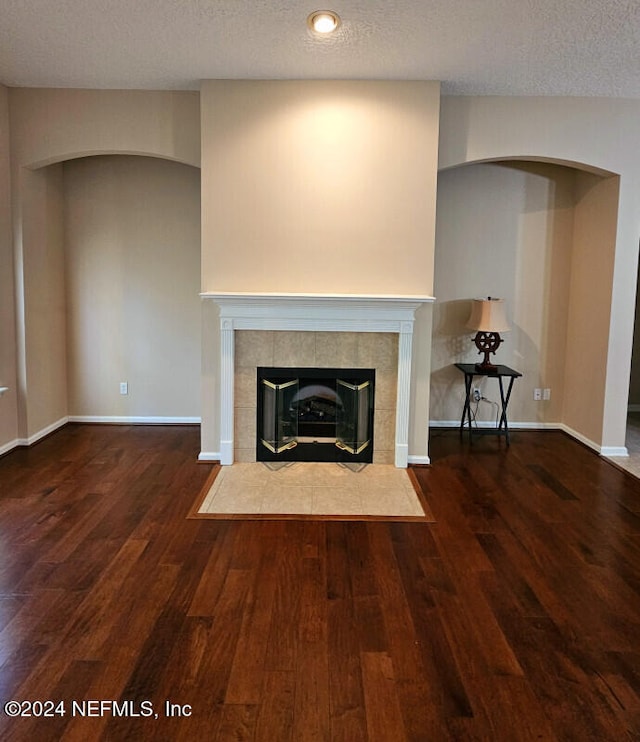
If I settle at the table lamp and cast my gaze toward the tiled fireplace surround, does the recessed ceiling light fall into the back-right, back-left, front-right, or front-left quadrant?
front-left

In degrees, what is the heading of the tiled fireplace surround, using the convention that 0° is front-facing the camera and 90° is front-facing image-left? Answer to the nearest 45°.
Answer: approximately 0°

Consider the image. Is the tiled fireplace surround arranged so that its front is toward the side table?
no

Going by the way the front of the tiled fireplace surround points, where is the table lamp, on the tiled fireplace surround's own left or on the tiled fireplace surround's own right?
on the tiled fireplace surround's own left
